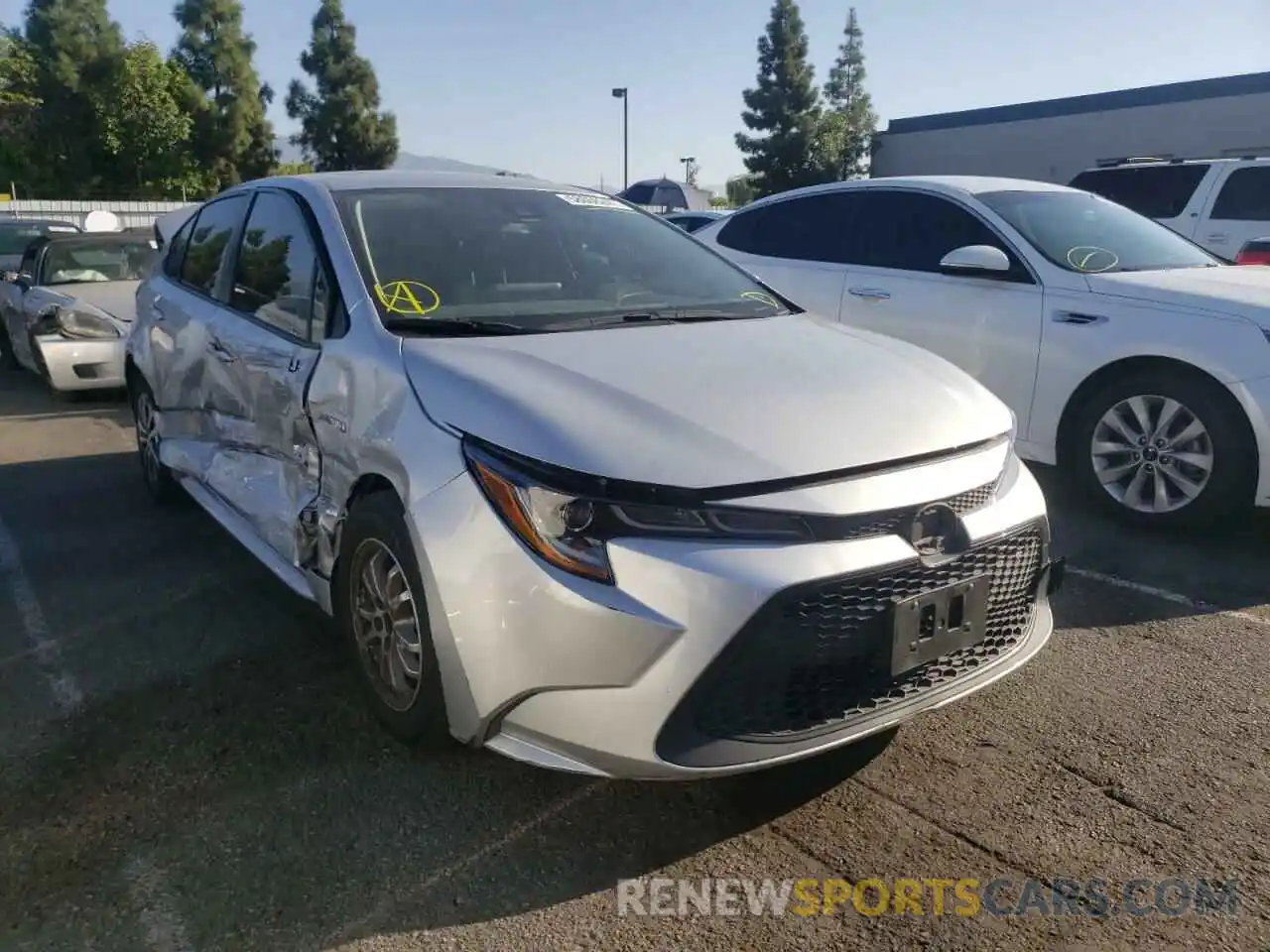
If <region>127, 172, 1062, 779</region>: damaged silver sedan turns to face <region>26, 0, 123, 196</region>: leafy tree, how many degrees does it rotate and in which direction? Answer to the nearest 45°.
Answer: approximately 180°

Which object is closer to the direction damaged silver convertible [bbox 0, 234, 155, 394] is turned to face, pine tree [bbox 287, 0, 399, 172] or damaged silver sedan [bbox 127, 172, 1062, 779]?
the damaged silver sedan

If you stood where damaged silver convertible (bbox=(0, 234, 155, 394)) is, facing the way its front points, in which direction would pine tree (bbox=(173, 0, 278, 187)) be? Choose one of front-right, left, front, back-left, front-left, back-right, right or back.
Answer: back-left

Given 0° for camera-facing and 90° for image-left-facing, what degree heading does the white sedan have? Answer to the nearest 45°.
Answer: approximately 315°

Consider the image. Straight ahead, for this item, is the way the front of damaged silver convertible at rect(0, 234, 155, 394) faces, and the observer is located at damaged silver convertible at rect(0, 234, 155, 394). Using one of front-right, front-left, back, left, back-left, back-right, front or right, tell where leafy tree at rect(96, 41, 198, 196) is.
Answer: back-left

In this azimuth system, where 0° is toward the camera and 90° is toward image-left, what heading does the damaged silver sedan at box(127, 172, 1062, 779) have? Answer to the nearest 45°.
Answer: approximately 315°

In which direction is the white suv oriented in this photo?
to the viewer's right

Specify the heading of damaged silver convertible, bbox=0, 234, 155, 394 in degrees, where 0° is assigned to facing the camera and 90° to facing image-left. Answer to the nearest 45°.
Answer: approximately 315°

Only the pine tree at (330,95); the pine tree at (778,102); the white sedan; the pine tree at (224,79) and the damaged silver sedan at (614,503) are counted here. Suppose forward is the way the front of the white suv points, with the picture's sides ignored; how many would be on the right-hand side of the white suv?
2

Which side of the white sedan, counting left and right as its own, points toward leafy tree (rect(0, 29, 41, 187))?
back

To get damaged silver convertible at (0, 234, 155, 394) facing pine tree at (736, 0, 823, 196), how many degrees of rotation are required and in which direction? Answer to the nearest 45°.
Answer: approximately 90° to its left

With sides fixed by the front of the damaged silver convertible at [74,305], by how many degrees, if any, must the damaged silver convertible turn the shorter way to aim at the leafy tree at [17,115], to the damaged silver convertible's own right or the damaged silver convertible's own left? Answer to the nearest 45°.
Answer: approximately 135° to the damaged silver convertible's own left
